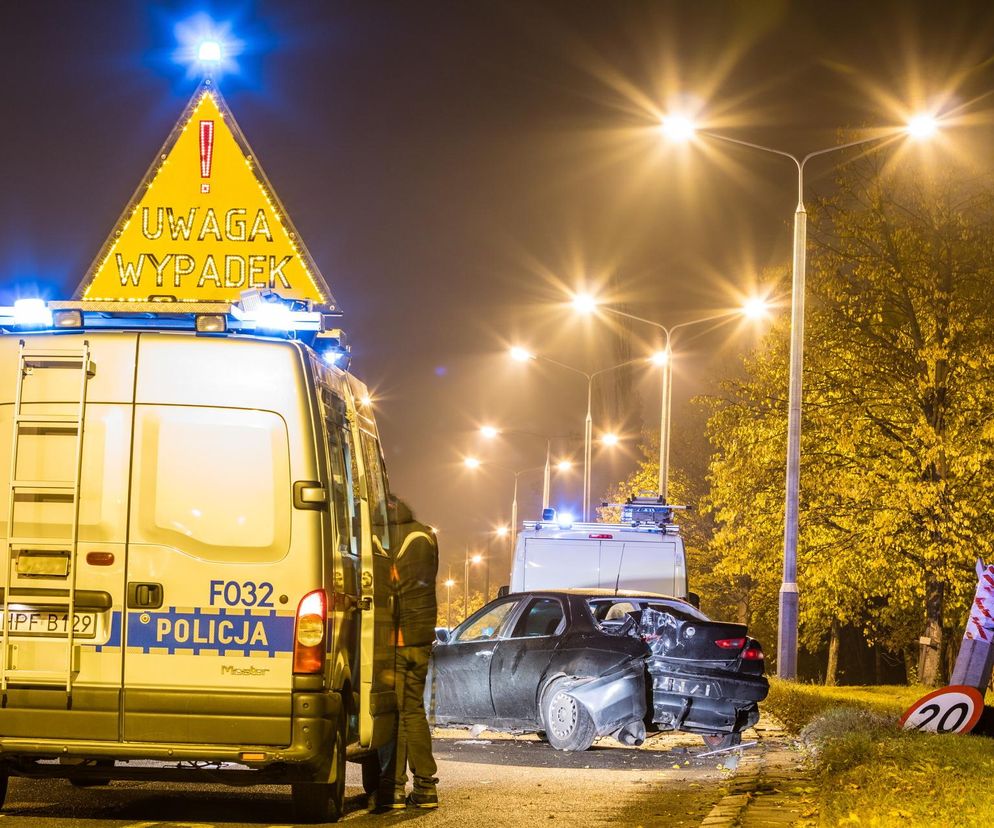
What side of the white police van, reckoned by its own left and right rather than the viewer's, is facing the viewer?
back

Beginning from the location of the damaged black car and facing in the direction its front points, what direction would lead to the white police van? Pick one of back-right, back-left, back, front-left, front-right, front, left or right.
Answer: front-right

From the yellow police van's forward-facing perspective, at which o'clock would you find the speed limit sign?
The speed limit sign is roughly at 2 o'clock from the yellow police van.

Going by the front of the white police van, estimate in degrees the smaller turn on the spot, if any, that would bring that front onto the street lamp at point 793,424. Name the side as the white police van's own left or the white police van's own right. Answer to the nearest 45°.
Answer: approximately 45° to the white police van's own right

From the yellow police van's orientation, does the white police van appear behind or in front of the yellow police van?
in front

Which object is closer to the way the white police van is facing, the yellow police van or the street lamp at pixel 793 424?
the street lamp

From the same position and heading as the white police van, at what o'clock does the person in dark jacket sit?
The person in dark jacket is roughly at 6 o'clock from the white police van.

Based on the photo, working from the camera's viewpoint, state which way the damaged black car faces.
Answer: facing away from the viewer and to the left of the viewer

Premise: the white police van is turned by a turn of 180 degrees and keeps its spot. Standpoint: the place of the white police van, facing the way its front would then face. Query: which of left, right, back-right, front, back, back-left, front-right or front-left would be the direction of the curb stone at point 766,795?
front

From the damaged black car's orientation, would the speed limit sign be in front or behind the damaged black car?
behind

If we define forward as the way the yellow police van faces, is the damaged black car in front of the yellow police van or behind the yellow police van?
in front

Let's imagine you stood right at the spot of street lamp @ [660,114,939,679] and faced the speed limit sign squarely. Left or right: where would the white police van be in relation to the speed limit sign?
right

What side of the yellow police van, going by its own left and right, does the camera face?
back

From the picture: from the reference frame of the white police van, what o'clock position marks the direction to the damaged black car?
The damaged black car is roughly at 6 o'clock from the white police van.

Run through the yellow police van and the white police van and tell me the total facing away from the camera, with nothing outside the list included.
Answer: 2
